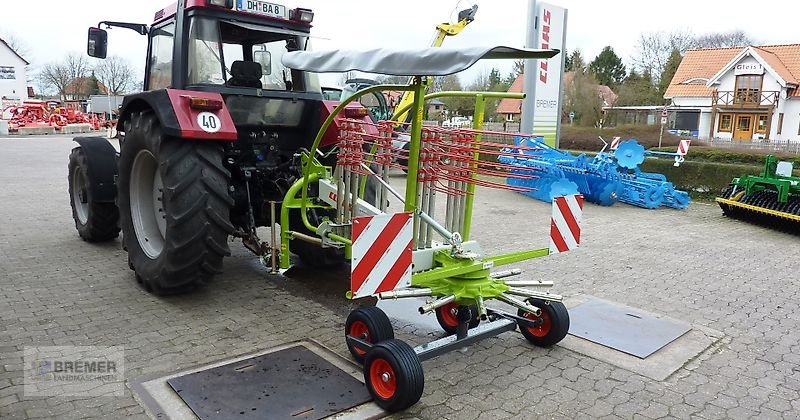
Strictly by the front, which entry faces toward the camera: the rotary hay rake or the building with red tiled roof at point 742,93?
the building with red tiled roof

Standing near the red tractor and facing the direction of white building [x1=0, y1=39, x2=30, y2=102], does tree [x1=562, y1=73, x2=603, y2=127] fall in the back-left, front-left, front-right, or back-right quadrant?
front-right

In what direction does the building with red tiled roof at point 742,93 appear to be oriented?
toward the camera

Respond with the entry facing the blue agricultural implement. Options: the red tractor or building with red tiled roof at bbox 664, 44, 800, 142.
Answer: the building with red tiled roof

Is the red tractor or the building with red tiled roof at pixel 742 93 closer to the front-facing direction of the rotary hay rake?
the red tractor

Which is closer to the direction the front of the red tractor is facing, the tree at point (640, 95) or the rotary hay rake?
the tree

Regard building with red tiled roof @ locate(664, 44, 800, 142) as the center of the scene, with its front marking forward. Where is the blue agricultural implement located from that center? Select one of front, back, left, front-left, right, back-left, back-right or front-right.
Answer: front

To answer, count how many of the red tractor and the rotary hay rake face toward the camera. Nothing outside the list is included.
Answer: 0

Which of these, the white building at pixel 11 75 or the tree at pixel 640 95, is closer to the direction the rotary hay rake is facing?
the white building

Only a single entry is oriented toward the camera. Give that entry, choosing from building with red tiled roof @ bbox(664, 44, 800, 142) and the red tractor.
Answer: the building with red tiled roof

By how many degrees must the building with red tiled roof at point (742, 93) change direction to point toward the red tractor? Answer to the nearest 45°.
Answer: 0° — it already faces it

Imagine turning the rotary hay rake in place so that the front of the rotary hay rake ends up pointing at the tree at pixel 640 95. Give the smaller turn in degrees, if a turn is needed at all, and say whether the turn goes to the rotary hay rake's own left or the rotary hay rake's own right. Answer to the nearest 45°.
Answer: approximately 45° to the rotary hay rake's own right

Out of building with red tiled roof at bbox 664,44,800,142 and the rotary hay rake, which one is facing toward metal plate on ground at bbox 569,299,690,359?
the building with red tiled roof

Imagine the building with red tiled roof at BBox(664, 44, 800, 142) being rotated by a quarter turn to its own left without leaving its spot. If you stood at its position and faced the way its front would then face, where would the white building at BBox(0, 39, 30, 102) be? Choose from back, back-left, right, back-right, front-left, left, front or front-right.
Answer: back

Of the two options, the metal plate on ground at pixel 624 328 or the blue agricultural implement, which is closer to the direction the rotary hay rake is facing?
the blue agricultural implement

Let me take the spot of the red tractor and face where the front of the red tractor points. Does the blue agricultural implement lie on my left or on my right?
on my right
